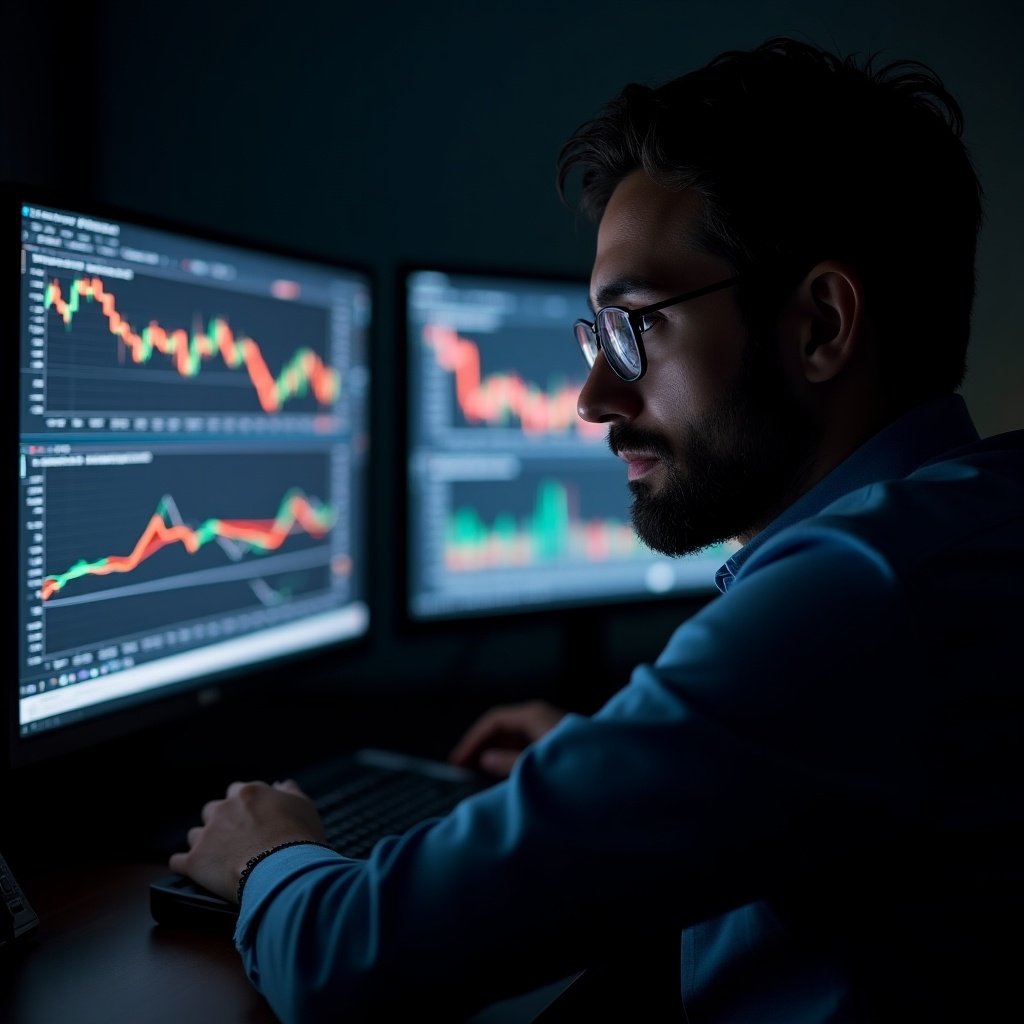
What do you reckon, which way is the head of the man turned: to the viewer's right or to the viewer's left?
to the viewer's left

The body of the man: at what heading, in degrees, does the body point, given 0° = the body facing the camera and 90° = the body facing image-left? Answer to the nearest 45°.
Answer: approximately 90°

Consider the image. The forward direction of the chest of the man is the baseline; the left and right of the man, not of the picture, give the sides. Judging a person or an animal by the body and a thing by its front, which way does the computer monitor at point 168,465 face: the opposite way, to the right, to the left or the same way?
the opposite way

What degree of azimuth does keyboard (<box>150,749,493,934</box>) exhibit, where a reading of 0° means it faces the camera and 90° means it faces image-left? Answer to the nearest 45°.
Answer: approximately 315°
